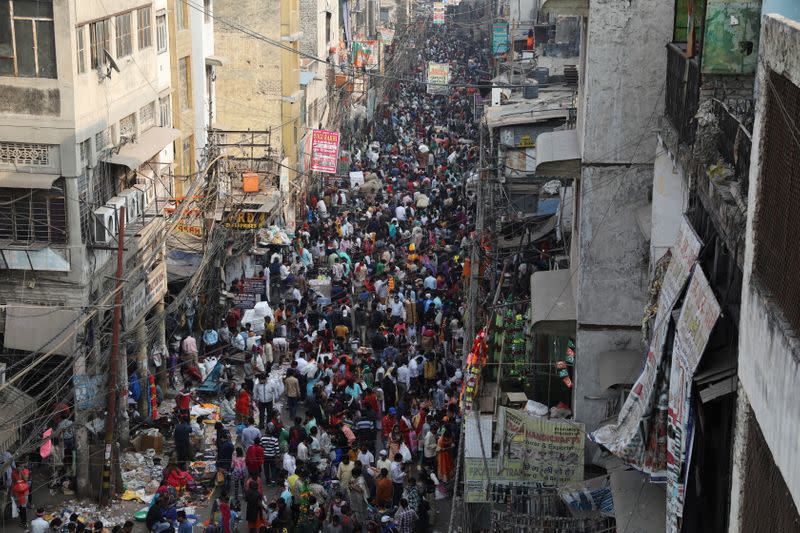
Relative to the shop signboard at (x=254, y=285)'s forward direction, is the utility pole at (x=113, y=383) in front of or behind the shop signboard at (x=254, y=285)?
in front

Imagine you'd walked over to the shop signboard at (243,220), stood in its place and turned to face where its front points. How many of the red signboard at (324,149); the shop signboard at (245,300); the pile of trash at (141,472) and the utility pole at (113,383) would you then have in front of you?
3

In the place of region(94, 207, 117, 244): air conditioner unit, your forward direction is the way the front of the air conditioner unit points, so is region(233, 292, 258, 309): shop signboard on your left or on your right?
on your left

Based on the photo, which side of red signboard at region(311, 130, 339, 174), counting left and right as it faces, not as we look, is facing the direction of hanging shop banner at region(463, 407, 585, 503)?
front

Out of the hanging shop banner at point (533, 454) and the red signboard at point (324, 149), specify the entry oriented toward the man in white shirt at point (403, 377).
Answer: the red signboard

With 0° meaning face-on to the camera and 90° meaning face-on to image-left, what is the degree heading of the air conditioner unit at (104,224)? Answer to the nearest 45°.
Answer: approximately 270°
